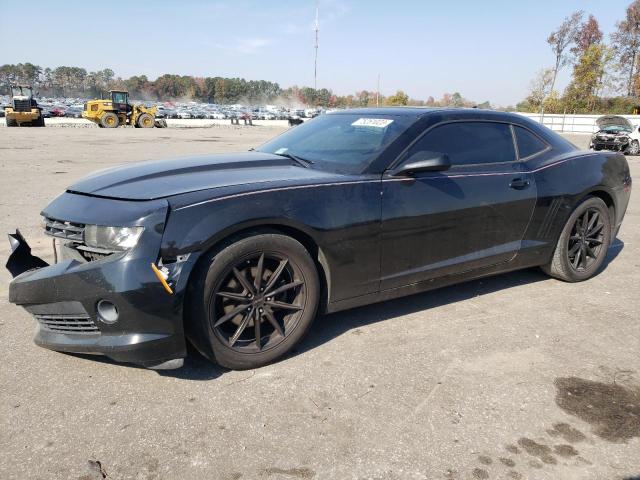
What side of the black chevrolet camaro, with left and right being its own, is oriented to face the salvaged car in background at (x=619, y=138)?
back

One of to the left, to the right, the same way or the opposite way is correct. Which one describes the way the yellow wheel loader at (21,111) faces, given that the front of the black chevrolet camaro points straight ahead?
to the right

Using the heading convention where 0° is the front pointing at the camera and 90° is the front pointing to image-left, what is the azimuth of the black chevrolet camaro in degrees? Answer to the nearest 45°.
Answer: approximately 45°

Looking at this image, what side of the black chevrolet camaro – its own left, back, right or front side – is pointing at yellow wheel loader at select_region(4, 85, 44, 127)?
right

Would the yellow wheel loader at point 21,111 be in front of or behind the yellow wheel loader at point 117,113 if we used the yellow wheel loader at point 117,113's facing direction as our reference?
behind

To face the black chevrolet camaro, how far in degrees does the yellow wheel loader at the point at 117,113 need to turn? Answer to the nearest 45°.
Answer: approximately 90° to its right

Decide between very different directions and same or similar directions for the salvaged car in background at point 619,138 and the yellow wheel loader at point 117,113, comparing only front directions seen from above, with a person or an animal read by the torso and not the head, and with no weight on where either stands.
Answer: very different directions

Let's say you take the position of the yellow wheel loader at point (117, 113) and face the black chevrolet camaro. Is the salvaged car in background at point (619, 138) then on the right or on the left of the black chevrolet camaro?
left

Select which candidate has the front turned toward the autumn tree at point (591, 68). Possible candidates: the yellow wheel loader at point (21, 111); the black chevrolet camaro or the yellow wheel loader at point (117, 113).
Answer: the yellow wheel loader at point (117, 113)
